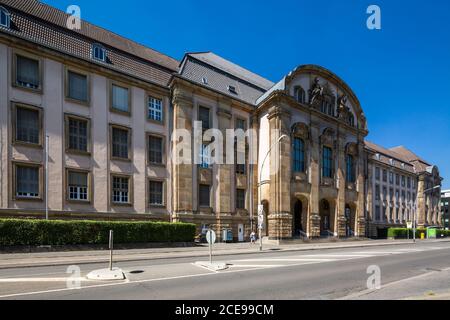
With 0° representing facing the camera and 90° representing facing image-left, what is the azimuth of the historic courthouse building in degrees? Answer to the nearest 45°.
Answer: approximately 315°
